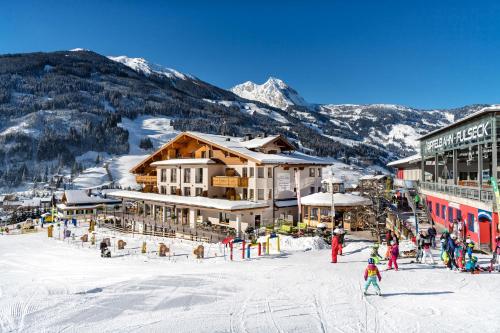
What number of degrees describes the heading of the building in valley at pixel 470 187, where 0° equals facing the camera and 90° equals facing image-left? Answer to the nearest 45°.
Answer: approximately 45°

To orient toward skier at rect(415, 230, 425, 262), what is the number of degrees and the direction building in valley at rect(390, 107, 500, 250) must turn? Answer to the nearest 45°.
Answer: approximately 45° to its left

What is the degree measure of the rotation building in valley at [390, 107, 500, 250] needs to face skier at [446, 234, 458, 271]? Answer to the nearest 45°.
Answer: approximately 45° to its left

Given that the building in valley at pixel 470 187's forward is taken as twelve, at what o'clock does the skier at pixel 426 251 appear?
The skier is roughly at 11 o'clock from the building in valley.

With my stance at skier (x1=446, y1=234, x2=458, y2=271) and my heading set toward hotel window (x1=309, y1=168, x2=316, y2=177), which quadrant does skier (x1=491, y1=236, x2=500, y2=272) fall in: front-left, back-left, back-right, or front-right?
back-right
